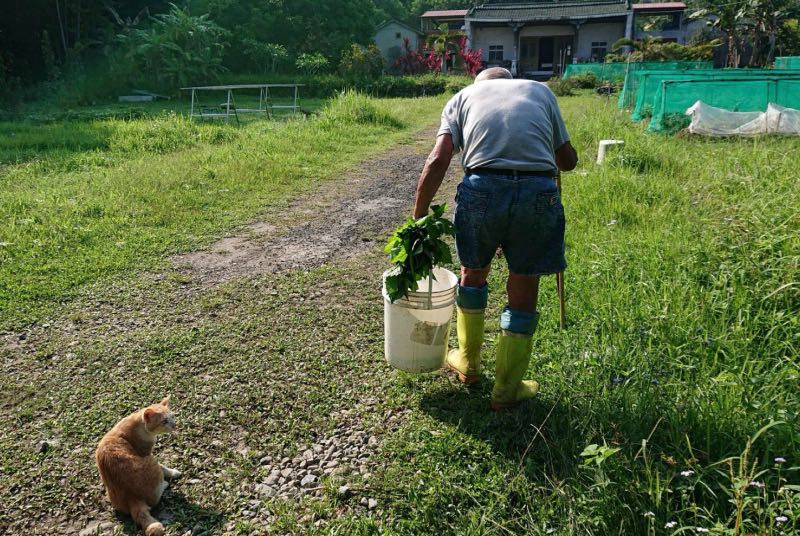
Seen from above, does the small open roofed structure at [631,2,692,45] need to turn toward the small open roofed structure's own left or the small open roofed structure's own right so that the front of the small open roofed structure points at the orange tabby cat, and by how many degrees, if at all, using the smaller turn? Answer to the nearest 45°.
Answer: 0° — it already faces it

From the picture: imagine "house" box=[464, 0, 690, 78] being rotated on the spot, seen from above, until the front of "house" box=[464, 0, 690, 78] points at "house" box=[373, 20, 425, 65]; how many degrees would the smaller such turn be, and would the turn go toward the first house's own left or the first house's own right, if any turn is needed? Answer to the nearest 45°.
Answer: approximately 90° to the first house's own right

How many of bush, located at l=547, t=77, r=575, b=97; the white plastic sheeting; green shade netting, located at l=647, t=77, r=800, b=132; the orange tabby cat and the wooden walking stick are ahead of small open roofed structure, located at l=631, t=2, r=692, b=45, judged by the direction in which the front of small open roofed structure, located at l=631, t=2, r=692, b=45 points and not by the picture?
5

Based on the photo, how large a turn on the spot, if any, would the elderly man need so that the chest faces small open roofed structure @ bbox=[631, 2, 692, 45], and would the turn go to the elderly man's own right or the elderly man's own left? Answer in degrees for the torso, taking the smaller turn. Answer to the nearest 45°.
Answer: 0° — they already face it

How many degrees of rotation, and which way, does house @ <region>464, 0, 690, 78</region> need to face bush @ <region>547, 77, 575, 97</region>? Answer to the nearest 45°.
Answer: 0° — it already faces it

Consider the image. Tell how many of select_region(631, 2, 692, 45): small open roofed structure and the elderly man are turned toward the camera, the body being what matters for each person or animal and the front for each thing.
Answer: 1

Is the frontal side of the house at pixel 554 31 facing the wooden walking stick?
yes

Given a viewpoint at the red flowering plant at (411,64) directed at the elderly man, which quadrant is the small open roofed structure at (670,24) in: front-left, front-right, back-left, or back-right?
back-left

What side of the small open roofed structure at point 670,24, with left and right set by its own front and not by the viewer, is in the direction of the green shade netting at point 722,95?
front

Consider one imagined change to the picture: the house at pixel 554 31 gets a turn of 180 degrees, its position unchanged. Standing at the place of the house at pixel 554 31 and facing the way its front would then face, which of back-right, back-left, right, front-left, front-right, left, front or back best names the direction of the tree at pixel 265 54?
back-left

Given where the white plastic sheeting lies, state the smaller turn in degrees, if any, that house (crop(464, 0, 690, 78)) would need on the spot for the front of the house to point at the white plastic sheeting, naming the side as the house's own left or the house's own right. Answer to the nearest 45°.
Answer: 0° — it already faces it

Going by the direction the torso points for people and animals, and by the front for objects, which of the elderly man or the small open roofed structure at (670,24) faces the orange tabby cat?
the small open roofed structure

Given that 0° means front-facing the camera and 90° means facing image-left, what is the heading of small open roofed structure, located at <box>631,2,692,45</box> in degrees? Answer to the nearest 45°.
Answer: approximately 0°

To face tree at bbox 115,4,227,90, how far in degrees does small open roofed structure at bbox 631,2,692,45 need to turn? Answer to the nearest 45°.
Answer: approximately 45° to its right

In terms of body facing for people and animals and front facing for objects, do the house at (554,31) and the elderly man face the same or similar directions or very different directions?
very different directions

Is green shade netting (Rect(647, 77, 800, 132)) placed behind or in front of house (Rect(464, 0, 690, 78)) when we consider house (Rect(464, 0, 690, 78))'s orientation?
in front

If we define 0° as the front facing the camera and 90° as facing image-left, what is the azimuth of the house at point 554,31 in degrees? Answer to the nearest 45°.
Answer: approximately 0°

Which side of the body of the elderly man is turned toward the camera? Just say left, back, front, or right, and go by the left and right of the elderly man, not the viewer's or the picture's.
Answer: back

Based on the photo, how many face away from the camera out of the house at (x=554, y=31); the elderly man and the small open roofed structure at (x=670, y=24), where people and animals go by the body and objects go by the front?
1

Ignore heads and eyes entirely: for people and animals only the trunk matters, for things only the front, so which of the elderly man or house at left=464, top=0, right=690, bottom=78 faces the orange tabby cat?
the house
